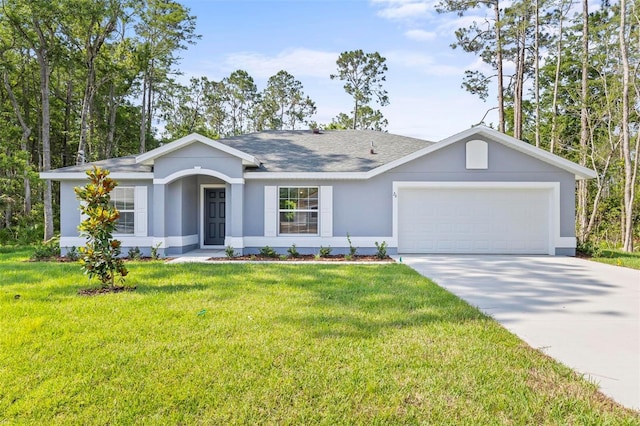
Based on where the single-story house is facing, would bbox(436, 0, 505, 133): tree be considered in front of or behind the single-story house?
behind

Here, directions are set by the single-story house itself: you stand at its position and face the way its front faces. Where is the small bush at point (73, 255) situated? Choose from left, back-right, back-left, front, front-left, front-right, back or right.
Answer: right

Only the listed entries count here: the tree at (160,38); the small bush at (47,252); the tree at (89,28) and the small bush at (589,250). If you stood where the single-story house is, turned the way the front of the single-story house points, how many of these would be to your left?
1

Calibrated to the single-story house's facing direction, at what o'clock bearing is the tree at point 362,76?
The tree is roughly at 6 o'clock from the single-story house.

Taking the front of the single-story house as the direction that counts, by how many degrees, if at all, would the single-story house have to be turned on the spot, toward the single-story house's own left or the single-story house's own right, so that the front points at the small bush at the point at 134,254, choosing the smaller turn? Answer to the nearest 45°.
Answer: approximately 90° to the single-story house's own right

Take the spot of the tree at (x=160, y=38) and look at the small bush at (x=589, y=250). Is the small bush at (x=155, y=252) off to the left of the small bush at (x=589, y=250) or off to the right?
right

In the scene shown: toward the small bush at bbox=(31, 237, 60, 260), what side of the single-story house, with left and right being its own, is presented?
right

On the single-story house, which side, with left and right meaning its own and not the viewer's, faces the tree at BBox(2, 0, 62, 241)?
right

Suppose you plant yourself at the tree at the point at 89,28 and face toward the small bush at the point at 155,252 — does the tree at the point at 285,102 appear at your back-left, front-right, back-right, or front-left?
back-left

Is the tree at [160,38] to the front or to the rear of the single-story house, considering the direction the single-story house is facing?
to the rear

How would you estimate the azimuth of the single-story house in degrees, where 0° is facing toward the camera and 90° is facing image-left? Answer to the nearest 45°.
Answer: approximately 0°
